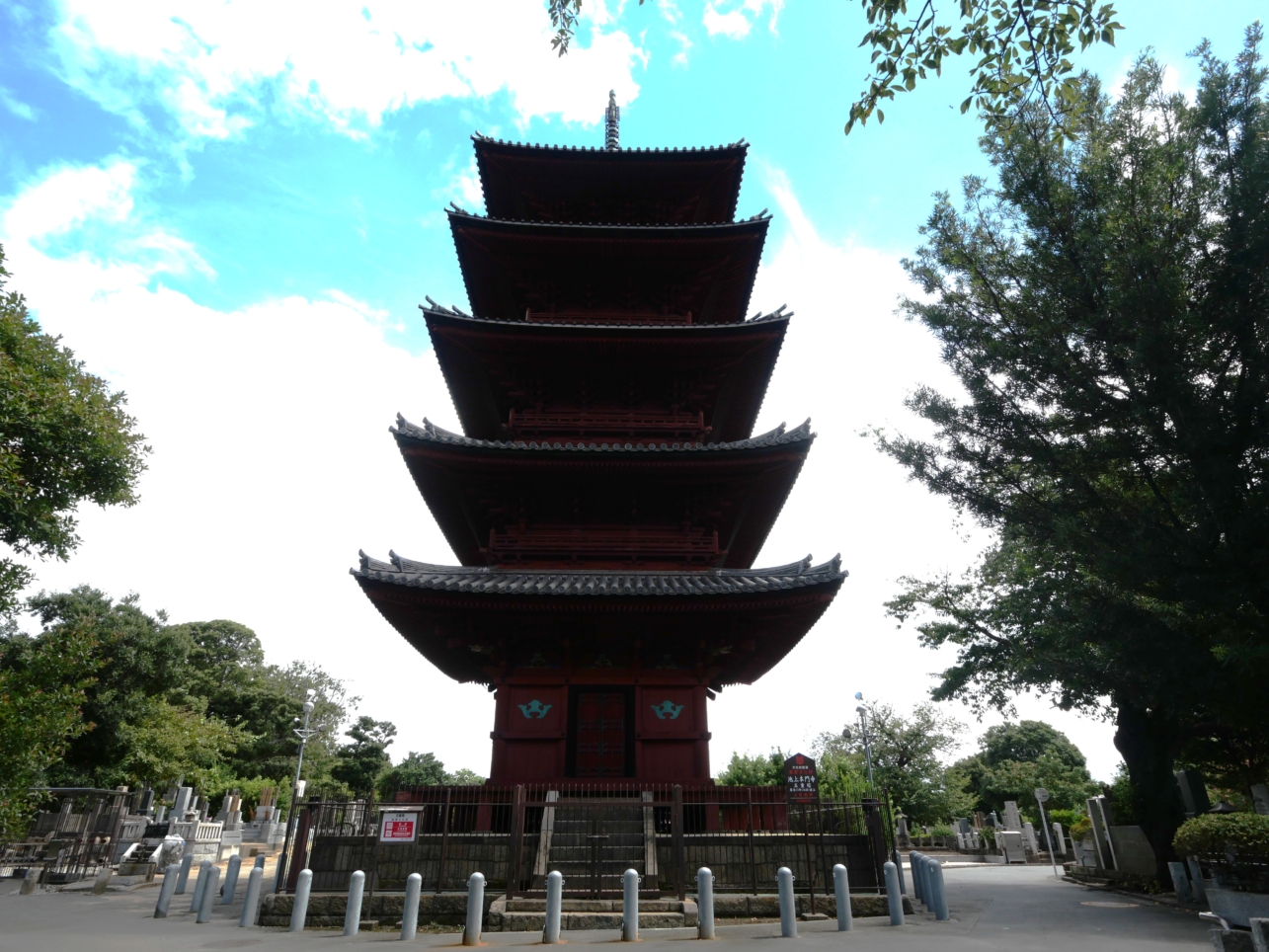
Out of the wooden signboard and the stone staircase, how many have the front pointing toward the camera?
2

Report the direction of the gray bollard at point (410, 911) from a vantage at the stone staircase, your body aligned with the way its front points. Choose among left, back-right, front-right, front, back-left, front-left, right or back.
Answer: right

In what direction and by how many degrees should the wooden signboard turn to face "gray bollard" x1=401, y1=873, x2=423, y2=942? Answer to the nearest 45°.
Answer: approximately 45° to its right

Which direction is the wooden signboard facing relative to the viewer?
toward the camera

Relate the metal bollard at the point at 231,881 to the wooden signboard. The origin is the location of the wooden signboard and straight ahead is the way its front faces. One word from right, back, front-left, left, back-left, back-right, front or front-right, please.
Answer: right

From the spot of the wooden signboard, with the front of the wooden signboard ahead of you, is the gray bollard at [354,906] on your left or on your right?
on your right

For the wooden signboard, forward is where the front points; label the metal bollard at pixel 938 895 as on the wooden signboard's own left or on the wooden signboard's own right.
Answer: on the wooden signboard's own left

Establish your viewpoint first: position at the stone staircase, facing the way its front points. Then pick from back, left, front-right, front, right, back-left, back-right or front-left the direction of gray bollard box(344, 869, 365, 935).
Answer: right

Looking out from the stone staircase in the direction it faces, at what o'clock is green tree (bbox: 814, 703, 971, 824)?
The green tree is roughly at 7 o'clock from the stone staircase.

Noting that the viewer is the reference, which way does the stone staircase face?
facing the viewer

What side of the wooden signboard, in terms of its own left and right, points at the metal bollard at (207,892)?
right

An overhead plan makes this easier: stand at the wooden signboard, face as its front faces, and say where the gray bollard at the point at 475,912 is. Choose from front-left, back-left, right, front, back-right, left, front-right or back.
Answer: front-right

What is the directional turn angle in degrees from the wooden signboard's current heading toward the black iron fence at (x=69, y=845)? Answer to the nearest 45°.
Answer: approximately 90° to its right

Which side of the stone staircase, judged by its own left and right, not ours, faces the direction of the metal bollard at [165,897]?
right
